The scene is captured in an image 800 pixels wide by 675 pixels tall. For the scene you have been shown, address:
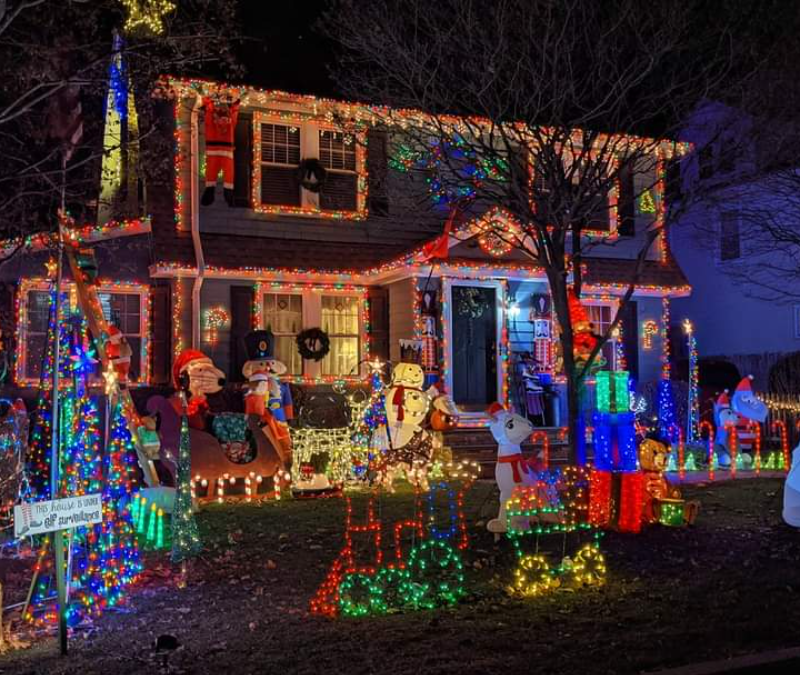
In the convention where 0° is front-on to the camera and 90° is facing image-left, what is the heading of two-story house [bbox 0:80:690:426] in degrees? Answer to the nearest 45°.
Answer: approximately 0°

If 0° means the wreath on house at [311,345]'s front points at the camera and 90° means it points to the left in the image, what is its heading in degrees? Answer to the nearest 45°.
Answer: approximately 0°

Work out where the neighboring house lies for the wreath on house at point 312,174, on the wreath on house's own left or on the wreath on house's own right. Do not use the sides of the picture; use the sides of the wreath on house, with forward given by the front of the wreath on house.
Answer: on the wreath on house's own left

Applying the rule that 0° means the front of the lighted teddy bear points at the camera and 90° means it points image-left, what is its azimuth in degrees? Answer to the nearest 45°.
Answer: approximately 315°
